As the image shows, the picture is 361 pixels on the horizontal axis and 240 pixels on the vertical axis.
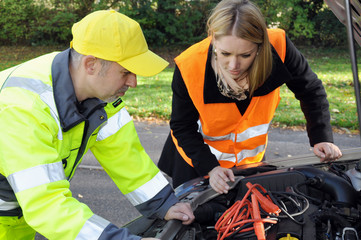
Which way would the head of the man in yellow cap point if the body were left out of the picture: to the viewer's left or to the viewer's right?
to the viewer's right

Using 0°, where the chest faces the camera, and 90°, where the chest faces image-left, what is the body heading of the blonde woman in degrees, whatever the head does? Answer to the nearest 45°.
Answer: approximately 0°

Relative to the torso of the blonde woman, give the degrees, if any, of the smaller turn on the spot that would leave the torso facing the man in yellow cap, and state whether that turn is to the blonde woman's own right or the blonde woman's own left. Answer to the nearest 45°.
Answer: approximately 45° to the blonde woman's own right
